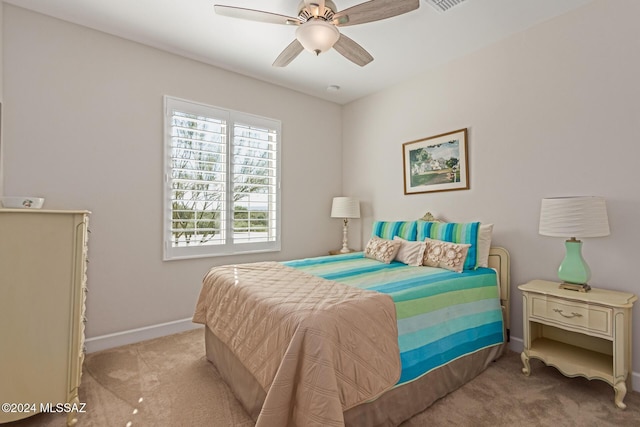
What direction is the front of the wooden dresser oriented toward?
to the viewer's right

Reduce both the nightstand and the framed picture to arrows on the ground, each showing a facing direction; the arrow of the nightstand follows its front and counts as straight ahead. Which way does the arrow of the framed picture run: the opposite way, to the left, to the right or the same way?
the same way

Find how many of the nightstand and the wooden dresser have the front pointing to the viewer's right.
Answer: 1

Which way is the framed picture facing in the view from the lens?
facing the viewer and to the left of the viewer

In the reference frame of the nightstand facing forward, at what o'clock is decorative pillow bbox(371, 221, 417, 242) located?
The decorative pillow is roughly at 2 o'clock from the nightstand.

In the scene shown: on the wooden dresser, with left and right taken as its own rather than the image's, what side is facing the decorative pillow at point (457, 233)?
front

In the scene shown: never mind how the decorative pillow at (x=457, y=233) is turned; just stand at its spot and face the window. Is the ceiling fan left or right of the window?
left

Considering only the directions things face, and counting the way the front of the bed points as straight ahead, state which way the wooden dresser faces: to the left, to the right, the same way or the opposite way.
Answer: the opposite way

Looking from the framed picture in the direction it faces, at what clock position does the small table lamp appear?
The small table lamp is roughly at 2 o'clock from the framed picture.

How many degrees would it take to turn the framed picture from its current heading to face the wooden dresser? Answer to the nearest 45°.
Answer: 0° — it already faces it

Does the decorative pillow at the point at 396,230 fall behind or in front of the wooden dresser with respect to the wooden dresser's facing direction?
in front

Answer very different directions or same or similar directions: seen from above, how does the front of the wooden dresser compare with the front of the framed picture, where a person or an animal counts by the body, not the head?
very different directions
